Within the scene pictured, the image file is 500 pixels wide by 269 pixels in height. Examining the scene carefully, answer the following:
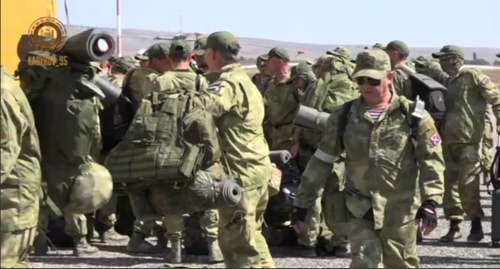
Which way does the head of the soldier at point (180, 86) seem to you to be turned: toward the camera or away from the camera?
away from the camera

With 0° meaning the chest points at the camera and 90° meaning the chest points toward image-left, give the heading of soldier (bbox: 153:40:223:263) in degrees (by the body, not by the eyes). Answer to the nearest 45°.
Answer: approximately 180°

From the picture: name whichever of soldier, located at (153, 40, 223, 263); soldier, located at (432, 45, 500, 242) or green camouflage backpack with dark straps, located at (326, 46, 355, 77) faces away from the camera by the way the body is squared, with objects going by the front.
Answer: soldier, located at (153, 40, 223, 263)

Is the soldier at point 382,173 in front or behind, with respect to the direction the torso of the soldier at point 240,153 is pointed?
behind

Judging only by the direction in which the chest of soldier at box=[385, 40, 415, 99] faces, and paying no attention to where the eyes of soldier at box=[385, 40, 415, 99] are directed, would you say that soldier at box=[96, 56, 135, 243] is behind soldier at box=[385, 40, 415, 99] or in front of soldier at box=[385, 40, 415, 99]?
in front

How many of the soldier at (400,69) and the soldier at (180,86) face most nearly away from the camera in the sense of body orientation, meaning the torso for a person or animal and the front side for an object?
1
